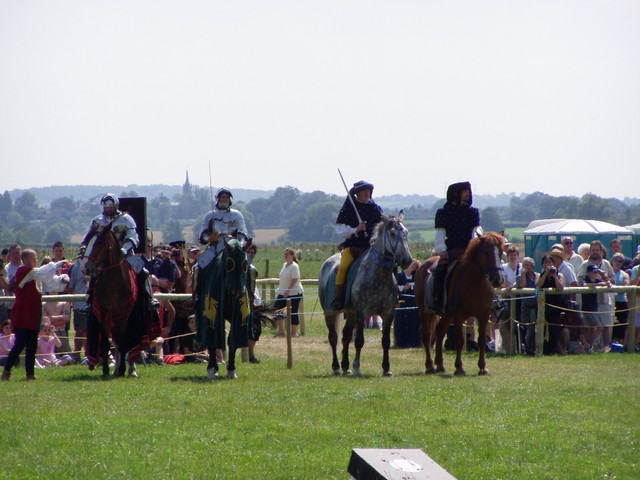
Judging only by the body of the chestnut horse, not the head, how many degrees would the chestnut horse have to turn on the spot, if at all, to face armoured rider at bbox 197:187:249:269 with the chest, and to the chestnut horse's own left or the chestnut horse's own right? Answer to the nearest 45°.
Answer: approximately 135° to the chestnut horse's own right

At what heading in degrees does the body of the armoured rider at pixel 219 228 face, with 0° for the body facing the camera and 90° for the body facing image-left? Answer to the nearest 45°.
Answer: approximately 0°

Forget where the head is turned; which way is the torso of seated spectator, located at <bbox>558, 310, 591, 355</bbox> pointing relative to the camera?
toward the camera

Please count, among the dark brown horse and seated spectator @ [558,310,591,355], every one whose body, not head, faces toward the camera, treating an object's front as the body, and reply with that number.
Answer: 2

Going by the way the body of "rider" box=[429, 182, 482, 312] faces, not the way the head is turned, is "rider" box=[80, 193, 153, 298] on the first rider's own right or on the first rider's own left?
on the first rider's own right

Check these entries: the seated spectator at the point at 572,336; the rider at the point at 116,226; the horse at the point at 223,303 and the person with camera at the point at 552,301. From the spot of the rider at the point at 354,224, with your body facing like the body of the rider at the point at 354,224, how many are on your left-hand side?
2

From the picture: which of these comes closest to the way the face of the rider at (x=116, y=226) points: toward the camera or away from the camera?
toward the camera

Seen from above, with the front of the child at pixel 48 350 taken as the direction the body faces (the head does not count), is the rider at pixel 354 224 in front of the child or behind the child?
in front

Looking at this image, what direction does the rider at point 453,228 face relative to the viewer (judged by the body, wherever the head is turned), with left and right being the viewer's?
facing the viewer and to the right of the viewer

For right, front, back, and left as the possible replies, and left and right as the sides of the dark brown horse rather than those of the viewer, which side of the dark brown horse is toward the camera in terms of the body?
front

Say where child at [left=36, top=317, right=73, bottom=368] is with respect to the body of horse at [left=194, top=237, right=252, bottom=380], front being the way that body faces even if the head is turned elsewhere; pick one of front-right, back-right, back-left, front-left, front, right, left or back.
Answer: back-right

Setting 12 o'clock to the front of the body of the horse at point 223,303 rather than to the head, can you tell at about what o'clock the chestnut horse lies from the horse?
The chestnut horse is roughly at 9 o'clock from the horse.

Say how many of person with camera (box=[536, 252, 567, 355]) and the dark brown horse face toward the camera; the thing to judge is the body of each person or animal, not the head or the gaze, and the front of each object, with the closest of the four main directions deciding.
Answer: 2

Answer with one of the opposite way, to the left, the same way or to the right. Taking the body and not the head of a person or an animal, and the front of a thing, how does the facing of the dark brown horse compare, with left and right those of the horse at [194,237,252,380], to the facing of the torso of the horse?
the same way

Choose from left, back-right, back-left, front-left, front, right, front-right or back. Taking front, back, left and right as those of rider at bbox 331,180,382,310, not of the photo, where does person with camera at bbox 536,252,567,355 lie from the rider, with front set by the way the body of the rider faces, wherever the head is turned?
left

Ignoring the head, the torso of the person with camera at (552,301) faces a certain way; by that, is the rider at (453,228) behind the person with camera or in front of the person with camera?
in front

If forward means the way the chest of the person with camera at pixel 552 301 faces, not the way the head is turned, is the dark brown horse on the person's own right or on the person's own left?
on the person's own right

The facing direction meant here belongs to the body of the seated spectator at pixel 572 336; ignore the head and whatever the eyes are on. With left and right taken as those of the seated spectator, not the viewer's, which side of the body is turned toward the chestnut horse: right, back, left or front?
front
